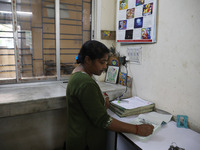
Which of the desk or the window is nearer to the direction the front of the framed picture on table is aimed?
the desk

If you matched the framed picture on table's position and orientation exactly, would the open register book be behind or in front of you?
in front

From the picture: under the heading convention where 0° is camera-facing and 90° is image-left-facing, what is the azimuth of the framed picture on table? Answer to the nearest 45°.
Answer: approximately 0°

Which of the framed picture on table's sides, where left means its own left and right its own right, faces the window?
right

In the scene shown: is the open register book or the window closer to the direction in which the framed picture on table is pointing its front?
the open register book

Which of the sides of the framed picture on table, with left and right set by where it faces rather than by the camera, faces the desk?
front

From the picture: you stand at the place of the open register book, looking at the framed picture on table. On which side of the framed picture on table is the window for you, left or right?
left
